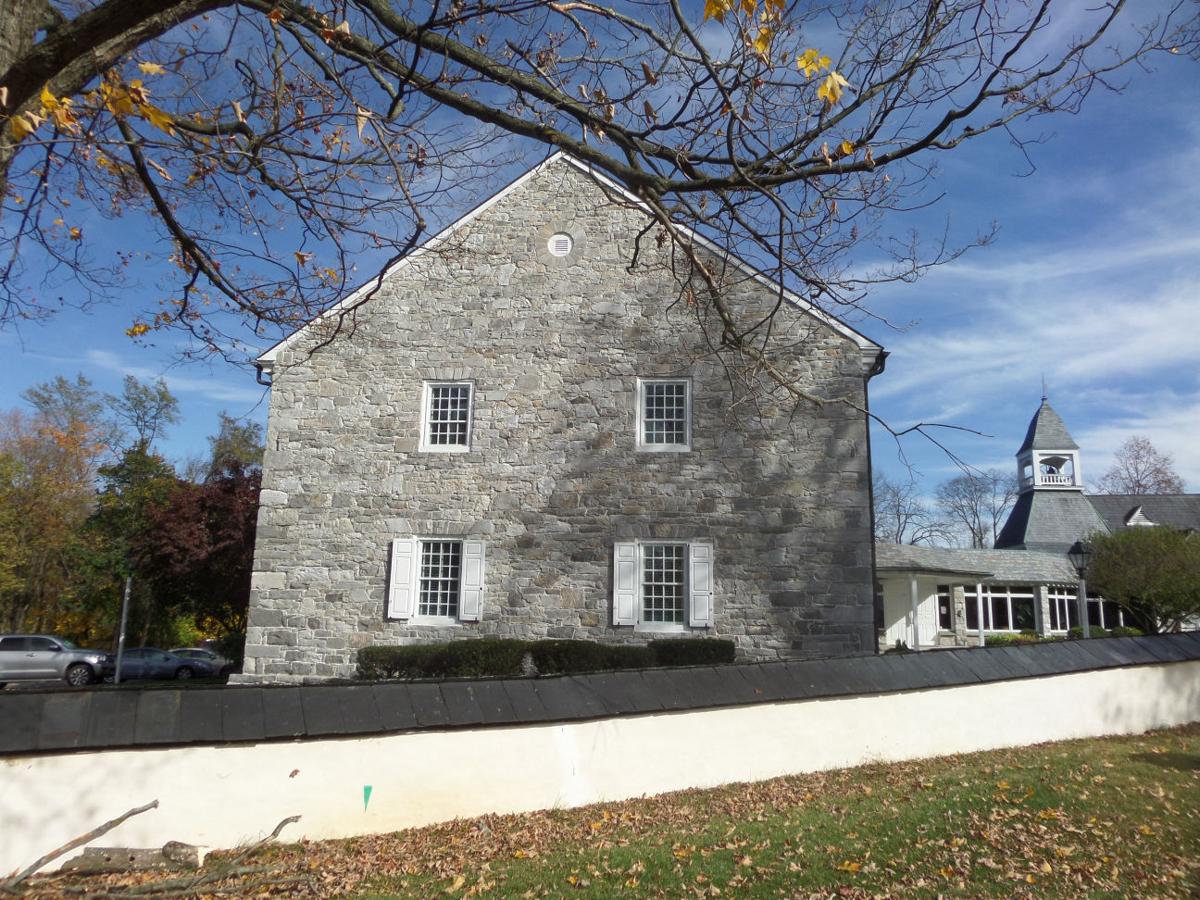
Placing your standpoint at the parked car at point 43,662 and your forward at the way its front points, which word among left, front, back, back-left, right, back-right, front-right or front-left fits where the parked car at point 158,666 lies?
front-left

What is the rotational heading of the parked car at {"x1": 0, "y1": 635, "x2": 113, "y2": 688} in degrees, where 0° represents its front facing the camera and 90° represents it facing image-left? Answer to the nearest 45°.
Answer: approximately 270°

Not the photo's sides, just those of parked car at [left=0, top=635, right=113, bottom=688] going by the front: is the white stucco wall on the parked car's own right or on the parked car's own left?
on the parked car's own right

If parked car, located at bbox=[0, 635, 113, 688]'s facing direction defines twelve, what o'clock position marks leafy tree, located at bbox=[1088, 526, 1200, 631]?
The leafy tree is roughly at 1 o'clock from the parked car.

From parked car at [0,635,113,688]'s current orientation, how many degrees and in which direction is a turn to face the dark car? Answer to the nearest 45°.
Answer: approximately 45° to its left

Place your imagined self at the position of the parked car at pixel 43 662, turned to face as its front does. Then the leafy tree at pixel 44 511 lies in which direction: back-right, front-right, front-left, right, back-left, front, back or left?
left

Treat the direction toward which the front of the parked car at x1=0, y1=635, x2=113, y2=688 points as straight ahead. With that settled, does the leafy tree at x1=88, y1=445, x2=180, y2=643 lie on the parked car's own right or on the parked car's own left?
on the parked car's own left

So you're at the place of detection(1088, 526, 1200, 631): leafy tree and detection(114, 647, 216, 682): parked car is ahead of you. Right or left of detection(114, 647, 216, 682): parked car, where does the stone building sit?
left

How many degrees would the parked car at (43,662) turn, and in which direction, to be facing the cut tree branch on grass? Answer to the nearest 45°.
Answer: approximately 90° to its right

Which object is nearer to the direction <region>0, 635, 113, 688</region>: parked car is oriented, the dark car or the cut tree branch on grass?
the dark car

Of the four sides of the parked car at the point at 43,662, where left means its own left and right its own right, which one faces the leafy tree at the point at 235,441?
left
